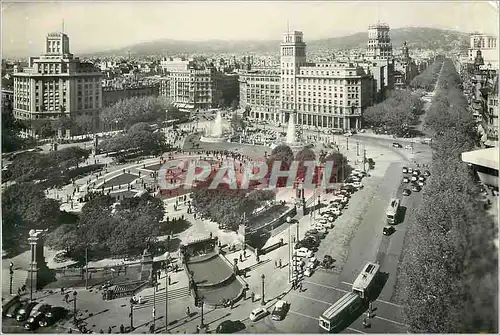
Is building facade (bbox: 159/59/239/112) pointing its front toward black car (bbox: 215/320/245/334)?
yes

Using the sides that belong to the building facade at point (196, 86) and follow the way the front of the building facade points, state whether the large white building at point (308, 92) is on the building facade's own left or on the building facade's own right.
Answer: on the building facade's own left

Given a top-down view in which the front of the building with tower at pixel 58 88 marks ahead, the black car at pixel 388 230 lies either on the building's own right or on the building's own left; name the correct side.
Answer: on the building's own left

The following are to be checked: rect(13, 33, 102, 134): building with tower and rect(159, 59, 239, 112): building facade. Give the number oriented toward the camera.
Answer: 2
